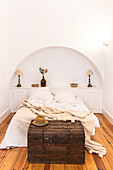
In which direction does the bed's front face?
toward the camera

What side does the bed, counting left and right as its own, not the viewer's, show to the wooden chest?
front

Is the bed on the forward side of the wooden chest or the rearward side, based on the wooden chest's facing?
on the rearward side

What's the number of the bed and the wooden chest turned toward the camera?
2

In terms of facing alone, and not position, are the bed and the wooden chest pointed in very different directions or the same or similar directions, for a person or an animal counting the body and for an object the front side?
same or similar directions

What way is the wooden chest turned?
toward the camera
